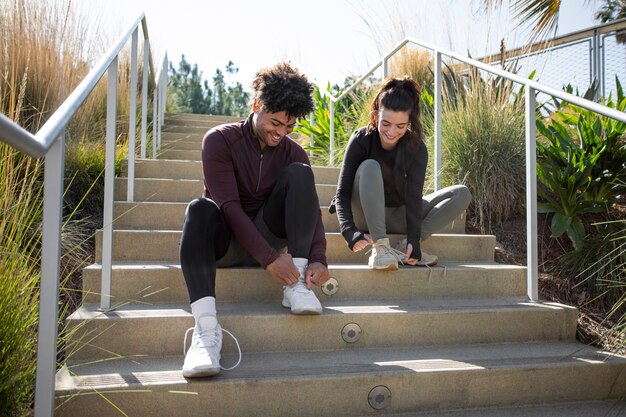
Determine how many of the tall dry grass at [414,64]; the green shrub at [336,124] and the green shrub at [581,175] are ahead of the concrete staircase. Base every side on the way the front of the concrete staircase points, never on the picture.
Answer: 0

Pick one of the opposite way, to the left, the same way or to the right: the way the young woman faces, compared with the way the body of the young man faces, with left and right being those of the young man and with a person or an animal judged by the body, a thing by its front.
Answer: the same way

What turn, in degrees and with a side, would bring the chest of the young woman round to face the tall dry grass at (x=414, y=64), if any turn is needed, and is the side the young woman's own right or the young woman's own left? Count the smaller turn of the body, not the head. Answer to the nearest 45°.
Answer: approximately 180°

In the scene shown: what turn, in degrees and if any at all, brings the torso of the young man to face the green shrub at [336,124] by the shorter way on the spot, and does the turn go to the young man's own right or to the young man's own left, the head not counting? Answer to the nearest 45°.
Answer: approximately 180°

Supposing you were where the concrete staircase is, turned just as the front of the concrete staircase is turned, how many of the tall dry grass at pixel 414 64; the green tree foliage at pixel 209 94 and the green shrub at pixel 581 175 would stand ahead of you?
0

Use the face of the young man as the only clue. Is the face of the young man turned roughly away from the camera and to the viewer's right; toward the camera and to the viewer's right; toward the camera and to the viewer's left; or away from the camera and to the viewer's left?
toward the camera and to the viewer's right

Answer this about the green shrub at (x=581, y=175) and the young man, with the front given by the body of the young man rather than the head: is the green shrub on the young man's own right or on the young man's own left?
on the young man's own left

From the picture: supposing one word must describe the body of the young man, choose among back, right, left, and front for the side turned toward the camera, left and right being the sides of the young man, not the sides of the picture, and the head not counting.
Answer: front

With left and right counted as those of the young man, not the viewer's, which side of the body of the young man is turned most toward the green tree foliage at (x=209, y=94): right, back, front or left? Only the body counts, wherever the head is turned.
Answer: back

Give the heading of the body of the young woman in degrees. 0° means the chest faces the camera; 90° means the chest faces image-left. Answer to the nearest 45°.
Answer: approximately 0°

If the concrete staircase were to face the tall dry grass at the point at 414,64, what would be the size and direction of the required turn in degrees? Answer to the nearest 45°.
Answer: approximately 180°

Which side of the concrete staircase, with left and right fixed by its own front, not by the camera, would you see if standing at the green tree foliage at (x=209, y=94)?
back

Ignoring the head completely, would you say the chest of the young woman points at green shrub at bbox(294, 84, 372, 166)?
no

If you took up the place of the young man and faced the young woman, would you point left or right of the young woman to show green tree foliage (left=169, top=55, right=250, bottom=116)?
left
